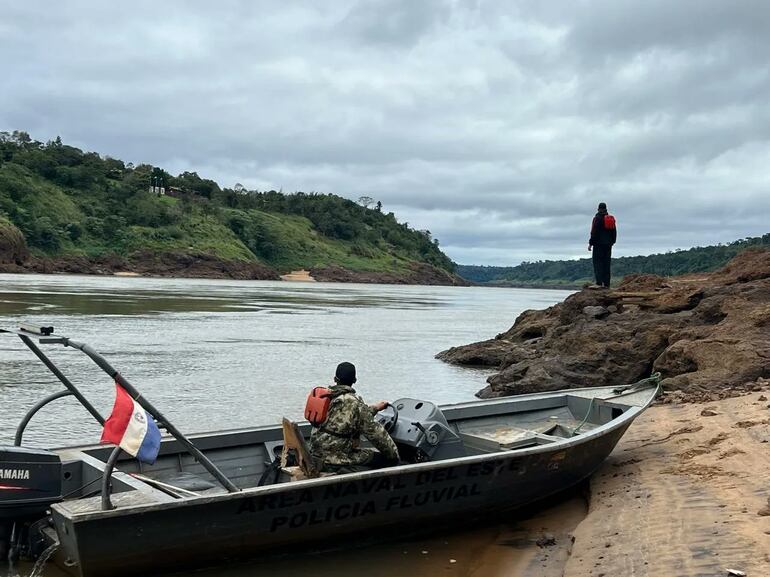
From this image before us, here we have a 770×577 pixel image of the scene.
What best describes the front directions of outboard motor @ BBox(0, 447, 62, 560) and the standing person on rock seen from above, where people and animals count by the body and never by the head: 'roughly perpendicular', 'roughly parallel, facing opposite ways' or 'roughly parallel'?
roughly perpendicular

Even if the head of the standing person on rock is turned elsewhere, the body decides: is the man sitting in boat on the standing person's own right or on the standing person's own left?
on the standing person's own left

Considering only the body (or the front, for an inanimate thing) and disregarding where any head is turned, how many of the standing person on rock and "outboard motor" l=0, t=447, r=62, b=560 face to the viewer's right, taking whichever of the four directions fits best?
1

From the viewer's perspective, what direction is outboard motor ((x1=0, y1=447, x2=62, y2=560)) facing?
to the viewer's right

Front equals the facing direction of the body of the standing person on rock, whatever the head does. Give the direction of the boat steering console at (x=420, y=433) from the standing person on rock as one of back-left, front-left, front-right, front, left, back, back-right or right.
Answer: back-left

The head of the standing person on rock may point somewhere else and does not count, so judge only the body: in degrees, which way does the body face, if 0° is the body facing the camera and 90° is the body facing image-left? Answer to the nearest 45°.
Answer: approximately 135°

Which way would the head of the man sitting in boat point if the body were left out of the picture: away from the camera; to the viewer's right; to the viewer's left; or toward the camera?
away from the camera

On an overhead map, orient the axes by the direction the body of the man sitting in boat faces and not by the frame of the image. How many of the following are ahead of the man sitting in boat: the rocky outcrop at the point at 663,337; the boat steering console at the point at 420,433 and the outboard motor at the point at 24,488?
2

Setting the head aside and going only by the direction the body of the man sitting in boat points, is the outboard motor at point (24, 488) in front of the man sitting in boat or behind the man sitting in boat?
behind

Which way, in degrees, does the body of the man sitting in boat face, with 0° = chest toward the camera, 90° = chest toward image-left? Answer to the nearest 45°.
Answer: approximately 225°
